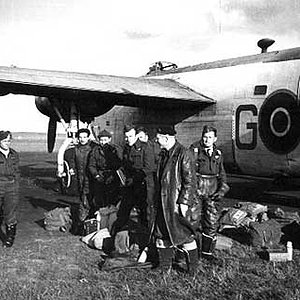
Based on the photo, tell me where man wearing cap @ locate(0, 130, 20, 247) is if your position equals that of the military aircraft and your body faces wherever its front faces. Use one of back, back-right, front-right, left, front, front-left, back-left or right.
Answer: left

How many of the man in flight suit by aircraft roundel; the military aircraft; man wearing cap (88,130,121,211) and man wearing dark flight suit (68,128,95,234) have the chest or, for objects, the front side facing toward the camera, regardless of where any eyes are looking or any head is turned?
3

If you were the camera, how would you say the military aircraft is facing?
facing away from the viewer and to the left of the viewer

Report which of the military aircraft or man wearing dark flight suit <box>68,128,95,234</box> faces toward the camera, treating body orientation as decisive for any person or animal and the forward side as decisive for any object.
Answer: the man wearing dark flight suit

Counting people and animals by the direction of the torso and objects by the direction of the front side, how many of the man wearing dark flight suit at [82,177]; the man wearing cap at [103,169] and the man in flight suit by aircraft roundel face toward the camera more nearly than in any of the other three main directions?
3

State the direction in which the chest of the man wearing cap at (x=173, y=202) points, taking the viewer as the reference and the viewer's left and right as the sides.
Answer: facing the viewer and to the left of the viewer

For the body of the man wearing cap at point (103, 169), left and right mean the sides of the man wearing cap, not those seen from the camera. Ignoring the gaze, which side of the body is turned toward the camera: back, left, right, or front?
front

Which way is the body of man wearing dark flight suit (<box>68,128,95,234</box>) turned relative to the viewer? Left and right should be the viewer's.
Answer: facing the viewer

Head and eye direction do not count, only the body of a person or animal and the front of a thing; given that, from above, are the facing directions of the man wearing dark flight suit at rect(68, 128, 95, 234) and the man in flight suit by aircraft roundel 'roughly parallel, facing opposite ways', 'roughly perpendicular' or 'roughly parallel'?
roughly parallel

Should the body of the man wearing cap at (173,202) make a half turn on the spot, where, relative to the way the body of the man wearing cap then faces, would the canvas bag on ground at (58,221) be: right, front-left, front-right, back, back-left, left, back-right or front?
left

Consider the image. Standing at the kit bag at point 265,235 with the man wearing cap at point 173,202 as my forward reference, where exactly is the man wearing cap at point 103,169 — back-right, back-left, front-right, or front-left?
front-right

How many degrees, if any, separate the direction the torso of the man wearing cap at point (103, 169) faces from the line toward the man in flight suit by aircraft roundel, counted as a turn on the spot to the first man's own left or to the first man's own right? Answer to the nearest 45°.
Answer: approximately 45° to the first man's own left
